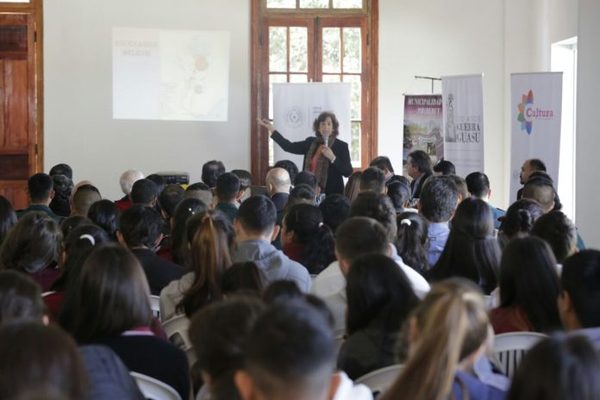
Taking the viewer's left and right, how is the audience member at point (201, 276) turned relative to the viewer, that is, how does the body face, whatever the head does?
facing away from the viewer

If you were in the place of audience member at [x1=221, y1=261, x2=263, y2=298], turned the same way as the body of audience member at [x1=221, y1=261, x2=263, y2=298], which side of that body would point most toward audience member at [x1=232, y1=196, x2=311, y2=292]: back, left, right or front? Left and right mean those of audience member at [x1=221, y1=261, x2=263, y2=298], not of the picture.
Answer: front

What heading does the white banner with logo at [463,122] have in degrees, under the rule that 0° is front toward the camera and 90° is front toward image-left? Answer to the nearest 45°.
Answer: approximately 0°

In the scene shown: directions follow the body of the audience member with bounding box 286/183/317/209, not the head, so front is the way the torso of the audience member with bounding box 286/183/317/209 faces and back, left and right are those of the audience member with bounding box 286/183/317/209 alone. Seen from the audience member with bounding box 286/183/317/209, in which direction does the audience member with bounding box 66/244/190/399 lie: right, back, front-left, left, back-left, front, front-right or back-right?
back

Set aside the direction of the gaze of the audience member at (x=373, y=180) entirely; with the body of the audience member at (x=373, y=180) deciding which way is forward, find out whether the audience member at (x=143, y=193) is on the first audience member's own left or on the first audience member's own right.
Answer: on the first audience member's own left

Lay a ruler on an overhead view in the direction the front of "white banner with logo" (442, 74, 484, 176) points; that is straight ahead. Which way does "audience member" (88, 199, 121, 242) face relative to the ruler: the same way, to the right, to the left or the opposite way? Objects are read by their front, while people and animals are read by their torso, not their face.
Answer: the opposite way

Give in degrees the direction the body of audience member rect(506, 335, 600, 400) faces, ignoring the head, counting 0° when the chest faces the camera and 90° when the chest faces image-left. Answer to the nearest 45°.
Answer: approximately 180°

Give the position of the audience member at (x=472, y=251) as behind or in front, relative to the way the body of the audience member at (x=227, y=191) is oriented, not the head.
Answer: behind

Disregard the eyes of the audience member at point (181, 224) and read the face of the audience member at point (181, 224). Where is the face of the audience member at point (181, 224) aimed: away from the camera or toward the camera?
away from the camera

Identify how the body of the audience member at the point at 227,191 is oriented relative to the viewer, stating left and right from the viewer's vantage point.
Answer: facing away from the viewer

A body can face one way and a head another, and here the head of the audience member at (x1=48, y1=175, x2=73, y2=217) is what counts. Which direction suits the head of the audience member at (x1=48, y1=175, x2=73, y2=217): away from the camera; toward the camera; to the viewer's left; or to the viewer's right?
away from the camera

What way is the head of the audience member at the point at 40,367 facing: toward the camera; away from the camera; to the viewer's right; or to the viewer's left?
away from the camera

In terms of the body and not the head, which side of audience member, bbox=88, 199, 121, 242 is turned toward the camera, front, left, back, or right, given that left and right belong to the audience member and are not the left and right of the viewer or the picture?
back

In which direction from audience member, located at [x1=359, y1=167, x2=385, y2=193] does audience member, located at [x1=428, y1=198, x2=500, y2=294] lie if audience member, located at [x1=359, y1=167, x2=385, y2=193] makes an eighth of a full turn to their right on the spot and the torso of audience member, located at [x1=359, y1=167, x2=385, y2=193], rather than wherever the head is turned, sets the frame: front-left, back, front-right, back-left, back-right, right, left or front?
back-right

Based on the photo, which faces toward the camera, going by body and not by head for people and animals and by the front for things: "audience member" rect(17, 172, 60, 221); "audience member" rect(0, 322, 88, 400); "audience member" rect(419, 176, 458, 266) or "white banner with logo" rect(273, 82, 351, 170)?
the white banner with logo

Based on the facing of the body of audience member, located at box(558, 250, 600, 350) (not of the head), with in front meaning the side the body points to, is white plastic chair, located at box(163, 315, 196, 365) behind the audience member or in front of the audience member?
in front
